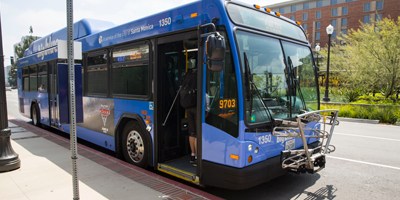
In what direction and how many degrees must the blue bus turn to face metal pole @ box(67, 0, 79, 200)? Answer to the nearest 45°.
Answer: approximately 90° to its right

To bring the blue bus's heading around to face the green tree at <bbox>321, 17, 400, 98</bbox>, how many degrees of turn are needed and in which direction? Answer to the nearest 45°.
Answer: approximately 90° to its left

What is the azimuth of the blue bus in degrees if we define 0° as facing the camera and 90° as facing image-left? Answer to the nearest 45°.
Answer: approximately 315°

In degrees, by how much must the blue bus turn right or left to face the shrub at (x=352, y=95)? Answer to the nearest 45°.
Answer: approximately 90° to its left

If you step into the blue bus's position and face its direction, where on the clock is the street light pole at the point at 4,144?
The street light pole is roughly at 2 o'clock from the blue bus.

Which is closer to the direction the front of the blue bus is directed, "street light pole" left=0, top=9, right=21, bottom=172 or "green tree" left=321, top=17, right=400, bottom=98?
the green tree
